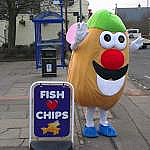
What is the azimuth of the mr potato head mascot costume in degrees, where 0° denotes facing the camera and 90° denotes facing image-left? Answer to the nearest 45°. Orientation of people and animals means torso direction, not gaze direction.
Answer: approximately 315°

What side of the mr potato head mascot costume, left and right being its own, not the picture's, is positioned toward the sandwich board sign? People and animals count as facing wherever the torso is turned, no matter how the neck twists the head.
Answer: right
